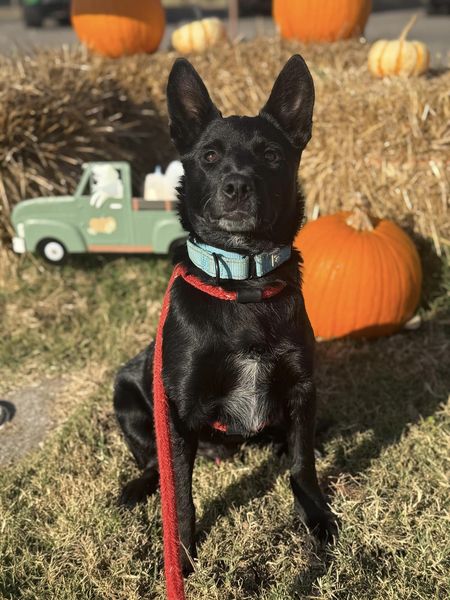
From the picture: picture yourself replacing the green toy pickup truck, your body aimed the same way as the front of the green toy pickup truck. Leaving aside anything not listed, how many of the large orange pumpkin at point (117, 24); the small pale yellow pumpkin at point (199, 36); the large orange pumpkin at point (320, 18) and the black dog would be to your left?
1

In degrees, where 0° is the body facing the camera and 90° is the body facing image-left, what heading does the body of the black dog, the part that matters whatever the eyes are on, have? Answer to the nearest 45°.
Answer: approximately 0°

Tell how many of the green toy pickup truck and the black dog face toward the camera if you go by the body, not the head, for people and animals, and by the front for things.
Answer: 1

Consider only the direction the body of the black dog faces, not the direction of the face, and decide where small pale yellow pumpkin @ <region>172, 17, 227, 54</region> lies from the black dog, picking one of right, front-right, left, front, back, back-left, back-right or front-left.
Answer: back

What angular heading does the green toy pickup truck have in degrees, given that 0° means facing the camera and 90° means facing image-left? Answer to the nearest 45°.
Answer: approximately 90°

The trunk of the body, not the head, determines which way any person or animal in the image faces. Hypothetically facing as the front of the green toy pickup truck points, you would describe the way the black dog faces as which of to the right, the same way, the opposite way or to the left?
to the left

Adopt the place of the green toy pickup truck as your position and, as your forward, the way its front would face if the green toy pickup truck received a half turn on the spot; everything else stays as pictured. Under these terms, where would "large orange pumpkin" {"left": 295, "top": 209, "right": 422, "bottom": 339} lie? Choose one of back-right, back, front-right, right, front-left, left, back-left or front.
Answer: front-right

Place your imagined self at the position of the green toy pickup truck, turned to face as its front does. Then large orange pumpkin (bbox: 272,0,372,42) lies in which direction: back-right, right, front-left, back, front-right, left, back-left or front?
back-right

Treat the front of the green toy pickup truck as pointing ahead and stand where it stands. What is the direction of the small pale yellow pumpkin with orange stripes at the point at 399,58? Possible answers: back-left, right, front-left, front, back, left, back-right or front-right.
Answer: back

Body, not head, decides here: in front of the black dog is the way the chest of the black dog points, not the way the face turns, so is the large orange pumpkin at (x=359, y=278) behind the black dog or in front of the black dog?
behind

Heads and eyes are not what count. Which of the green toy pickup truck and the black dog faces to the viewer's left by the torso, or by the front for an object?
the green toy pickup truck
